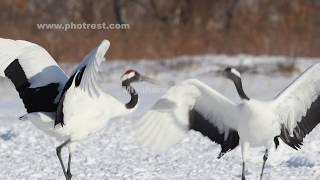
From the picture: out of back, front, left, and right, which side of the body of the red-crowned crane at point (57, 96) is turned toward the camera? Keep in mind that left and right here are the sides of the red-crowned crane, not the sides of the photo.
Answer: right

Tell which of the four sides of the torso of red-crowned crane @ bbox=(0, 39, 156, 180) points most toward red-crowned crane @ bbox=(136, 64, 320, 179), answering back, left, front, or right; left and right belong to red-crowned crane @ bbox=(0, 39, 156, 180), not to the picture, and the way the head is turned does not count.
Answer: front
